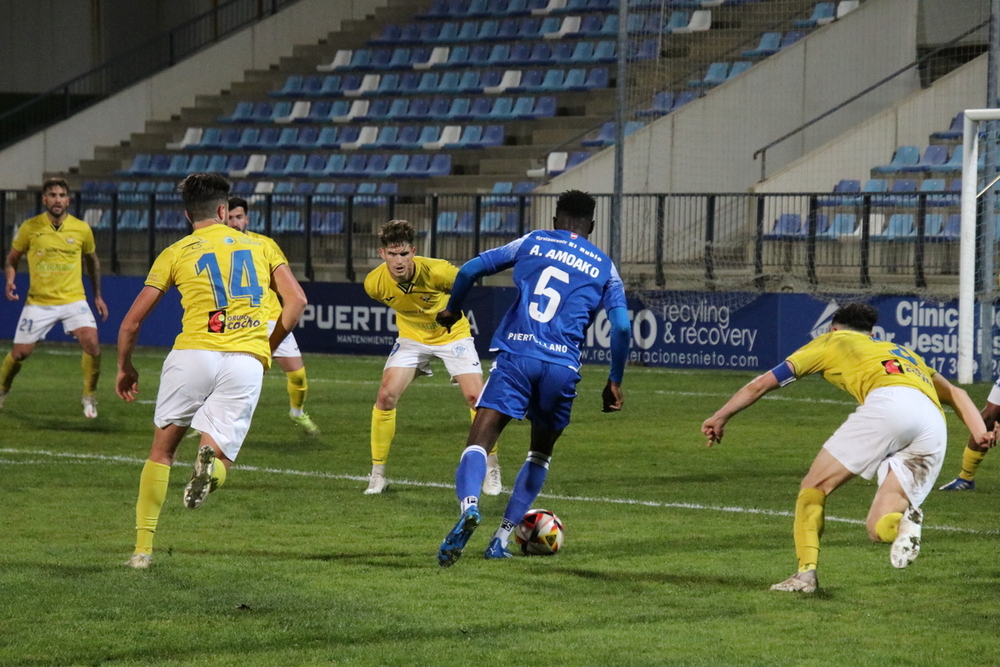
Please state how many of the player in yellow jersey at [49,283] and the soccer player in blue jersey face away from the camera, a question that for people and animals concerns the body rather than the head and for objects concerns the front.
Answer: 1

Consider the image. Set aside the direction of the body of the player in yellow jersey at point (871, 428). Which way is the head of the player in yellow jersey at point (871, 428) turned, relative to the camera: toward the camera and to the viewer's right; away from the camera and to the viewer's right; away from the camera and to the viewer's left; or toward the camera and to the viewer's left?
away from the camera and to the viewer's left

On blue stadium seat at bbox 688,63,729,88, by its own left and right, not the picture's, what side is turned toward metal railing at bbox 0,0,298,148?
right

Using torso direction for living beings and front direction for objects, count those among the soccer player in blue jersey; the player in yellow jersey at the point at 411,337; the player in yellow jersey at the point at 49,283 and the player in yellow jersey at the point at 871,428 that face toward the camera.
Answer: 2

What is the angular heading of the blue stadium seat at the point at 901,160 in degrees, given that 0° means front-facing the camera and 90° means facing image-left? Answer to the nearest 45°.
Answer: approximately 45°

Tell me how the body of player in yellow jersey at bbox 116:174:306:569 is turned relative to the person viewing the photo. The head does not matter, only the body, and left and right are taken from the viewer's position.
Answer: facing away from the viewer
